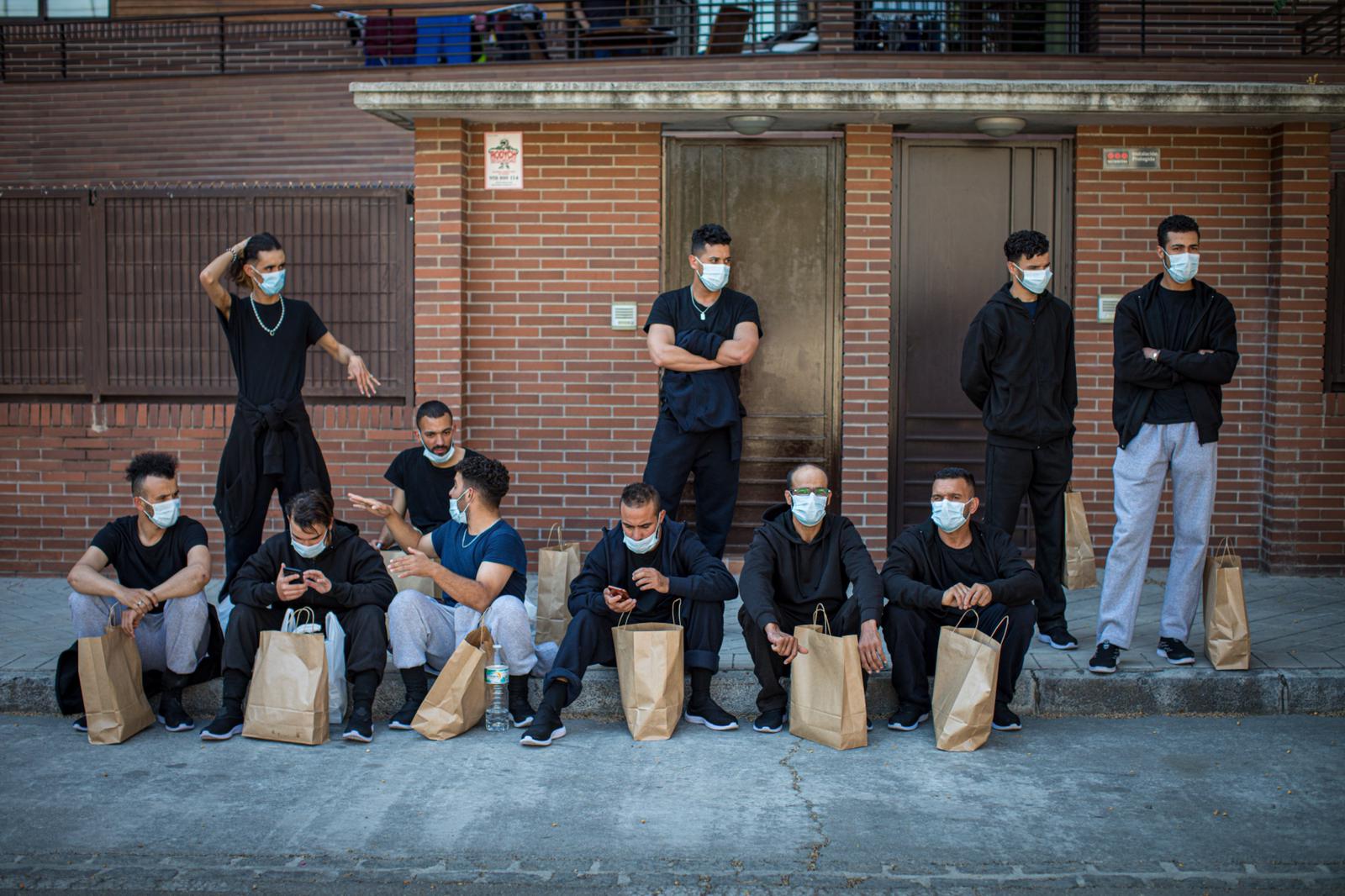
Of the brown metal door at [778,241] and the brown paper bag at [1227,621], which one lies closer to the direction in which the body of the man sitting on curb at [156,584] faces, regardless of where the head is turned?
the brown paper bag

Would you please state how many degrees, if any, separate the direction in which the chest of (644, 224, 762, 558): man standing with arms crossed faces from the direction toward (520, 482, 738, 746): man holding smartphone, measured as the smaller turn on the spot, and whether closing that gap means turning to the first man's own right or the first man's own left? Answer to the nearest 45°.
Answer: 0° — they already face them

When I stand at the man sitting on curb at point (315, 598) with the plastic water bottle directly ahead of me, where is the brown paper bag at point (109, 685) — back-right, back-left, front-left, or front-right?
back-right

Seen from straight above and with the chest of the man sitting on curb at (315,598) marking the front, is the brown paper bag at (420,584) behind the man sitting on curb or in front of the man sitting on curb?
behind

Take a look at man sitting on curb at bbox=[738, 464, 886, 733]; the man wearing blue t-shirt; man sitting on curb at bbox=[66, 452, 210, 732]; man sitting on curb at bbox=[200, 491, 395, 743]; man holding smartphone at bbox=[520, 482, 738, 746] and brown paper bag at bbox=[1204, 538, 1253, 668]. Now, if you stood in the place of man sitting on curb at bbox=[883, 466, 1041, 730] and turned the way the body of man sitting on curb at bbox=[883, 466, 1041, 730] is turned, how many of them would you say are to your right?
5

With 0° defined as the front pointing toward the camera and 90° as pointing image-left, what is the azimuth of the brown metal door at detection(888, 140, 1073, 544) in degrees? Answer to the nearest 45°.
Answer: approximately 0°

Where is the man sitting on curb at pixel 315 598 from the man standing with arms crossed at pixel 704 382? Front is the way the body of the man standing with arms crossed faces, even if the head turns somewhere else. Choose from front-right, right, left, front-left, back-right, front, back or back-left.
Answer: front-right

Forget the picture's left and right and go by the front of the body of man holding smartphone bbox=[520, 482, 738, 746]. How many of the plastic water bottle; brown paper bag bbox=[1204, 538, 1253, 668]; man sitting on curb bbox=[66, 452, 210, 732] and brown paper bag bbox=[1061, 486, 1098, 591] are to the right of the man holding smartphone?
2

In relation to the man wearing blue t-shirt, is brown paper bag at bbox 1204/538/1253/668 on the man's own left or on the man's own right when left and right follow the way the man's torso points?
on the man's own left

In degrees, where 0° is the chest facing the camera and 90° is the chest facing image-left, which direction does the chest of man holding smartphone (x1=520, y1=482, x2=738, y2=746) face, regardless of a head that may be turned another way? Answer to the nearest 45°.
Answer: approximately 0°

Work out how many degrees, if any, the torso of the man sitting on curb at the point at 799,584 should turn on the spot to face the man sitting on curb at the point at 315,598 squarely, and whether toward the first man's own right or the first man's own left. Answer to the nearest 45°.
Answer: approximately 90° to the first man's own right

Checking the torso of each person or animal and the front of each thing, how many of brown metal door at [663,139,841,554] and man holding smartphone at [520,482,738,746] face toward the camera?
2

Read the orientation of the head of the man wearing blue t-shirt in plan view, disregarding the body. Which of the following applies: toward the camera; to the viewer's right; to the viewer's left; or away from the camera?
to the viewer's left

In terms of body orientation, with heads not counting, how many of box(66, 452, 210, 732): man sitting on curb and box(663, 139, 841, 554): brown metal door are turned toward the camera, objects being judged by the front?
2
